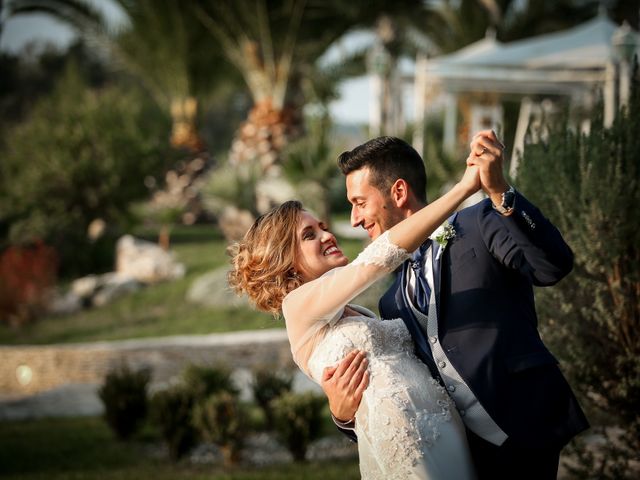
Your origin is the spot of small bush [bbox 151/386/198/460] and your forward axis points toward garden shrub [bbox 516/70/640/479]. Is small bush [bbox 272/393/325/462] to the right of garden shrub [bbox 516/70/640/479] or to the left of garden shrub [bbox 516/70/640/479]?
left

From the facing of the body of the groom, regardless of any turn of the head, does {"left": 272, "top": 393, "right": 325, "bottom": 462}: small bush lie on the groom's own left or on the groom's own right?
on the groom's own right

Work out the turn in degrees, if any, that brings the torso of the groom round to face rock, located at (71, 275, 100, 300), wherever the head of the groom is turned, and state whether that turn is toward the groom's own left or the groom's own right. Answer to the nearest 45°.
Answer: approximately 90° to the groom's own right

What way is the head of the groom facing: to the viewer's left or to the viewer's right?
to the viewer's left

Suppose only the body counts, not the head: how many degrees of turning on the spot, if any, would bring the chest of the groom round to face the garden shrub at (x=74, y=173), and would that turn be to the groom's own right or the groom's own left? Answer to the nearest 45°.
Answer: approximately 90° to the groom's own right

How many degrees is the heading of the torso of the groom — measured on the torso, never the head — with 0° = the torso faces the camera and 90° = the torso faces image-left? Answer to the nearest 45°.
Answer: approximately 45°

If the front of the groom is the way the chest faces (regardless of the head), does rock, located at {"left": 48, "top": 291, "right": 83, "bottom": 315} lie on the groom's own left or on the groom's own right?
on the groom's own right

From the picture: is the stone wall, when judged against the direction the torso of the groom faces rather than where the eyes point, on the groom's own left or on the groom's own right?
on the groom's own right

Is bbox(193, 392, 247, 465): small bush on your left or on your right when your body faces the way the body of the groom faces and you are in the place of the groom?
on your right

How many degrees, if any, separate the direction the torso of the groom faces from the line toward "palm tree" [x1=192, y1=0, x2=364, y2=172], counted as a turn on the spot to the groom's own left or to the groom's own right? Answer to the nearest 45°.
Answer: approximately 135° to the groom's own right

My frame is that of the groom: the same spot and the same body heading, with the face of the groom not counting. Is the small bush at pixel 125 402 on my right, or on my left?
on my right
